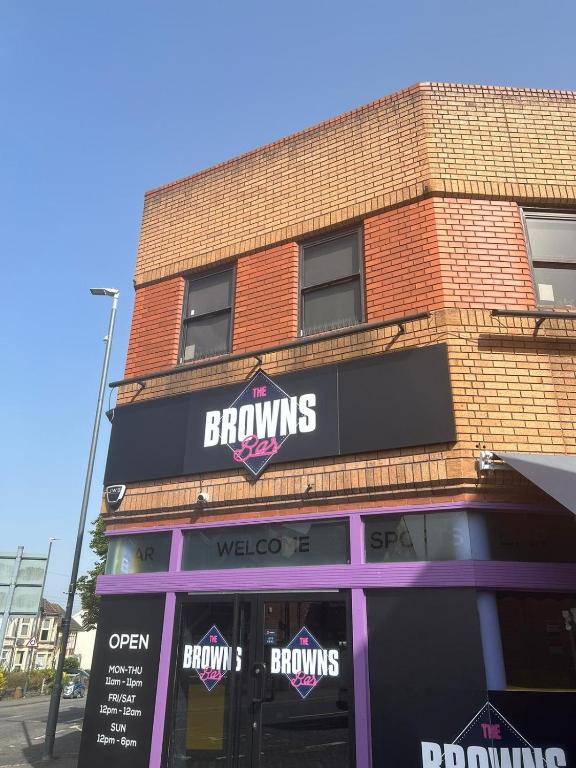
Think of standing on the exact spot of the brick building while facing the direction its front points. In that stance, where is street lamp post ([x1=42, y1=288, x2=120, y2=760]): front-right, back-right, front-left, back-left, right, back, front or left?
right

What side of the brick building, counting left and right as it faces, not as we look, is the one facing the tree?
right

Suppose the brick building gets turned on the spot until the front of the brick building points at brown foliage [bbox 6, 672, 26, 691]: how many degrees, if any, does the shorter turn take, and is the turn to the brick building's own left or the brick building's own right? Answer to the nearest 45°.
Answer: approximately 90° to the brick building's own right

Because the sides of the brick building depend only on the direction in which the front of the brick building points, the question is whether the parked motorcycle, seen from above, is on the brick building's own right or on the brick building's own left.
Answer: on the brick building's own right

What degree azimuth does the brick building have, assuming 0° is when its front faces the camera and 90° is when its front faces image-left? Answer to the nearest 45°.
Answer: approximately 45°
